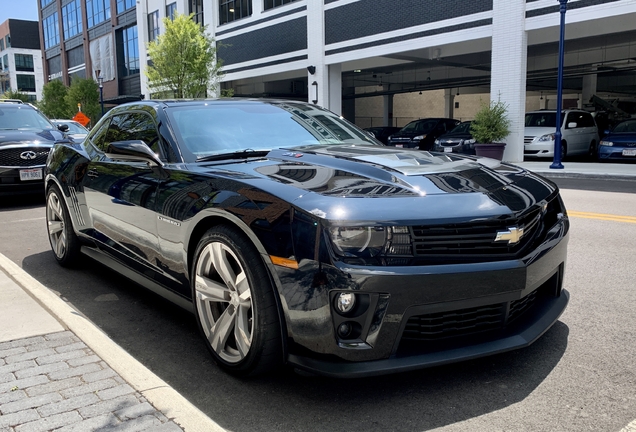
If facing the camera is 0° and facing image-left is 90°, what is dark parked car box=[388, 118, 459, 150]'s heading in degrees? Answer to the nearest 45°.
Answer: approximately 45°

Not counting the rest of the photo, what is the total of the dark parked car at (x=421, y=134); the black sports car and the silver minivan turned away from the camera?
0

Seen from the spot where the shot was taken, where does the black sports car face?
facing the viewer and to the right of the viewer

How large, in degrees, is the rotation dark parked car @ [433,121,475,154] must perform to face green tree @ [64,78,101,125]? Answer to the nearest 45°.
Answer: approximately 90° to its right

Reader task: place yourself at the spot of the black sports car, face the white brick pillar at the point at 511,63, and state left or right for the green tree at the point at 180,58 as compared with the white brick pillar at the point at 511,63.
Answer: left

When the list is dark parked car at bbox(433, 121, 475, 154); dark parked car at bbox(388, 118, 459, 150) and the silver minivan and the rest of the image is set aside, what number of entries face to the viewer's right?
0

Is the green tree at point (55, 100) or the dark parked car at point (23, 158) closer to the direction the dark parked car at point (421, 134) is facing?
the dark parked car

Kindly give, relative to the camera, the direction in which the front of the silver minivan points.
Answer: facing the viewer and to the left of the viewer

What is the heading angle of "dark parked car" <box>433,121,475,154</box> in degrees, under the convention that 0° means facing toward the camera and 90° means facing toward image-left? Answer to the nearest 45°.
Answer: approximately 45°

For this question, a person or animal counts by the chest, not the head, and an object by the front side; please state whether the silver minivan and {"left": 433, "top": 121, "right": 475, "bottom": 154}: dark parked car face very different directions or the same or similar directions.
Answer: same or similar directions

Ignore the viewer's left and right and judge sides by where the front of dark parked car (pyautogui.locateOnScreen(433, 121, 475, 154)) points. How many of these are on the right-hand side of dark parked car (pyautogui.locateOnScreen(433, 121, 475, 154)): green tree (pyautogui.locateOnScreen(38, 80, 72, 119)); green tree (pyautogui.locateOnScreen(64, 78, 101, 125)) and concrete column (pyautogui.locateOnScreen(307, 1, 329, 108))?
3

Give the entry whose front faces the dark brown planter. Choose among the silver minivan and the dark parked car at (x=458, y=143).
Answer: the silver minivan

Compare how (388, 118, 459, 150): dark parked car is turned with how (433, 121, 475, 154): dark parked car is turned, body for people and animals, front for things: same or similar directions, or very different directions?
same or similar directions

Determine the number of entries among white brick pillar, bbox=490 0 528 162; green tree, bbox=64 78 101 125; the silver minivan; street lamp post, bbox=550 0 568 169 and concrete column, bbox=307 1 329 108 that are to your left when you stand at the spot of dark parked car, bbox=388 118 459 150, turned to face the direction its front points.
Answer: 3

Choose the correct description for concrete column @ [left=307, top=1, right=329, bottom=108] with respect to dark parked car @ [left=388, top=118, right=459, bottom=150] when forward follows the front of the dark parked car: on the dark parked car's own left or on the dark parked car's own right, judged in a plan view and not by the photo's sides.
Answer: on the dark parked car's own right
